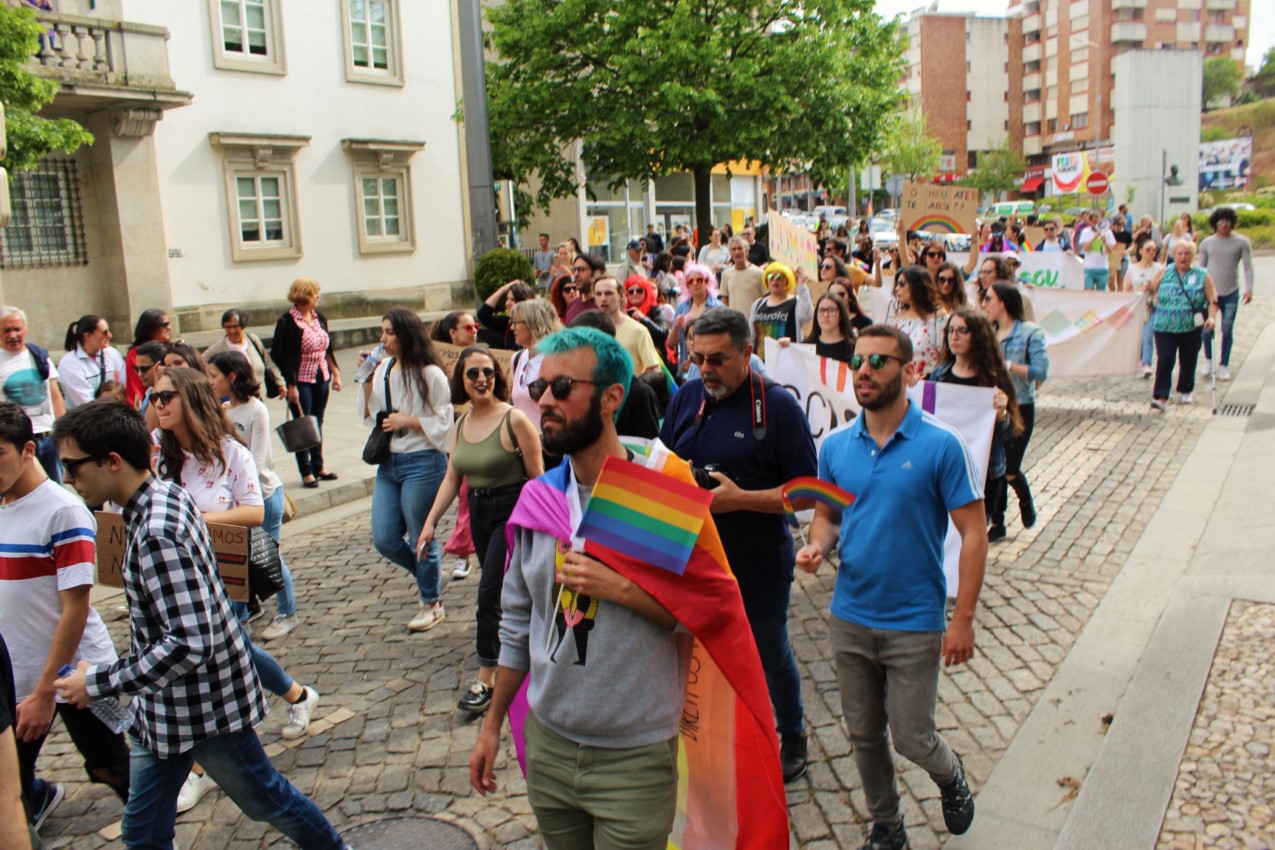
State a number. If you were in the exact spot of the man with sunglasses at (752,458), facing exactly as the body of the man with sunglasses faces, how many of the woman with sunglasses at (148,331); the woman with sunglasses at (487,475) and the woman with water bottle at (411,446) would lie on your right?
3

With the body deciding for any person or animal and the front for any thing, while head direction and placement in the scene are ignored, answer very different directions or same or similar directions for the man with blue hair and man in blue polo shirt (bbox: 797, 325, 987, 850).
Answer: same or similar directions

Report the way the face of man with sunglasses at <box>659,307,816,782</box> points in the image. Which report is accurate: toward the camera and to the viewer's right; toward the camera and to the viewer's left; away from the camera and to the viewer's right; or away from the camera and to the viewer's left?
toward the camera and to the viewer's left

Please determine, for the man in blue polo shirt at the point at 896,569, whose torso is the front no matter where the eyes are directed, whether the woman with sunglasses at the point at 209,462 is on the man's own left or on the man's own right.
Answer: on the man's own right

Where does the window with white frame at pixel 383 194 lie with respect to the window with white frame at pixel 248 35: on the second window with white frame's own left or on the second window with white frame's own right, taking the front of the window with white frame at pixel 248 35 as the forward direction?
on the second window with white frame's own left

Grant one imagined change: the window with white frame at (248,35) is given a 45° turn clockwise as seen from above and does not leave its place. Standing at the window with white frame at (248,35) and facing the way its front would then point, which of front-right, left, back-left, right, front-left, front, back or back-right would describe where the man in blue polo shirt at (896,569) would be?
front

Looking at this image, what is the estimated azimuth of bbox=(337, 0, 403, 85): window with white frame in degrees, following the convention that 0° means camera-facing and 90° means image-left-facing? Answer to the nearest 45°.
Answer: approximately 315°

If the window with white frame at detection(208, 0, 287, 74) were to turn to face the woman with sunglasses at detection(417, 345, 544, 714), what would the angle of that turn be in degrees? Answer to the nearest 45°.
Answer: approximately 45° to its right

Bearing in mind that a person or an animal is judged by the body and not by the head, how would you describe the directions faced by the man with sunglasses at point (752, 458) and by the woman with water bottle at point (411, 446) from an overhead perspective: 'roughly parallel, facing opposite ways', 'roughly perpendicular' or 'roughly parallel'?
roughly parallel

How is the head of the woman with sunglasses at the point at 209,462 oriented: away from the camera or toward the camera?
toward the camera

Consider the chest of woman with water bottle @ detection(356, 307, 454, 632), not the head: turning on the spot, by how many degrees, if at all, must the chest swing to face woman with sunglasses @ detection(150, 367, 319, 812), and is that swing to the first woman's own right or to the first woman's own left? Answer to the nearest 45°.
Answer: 0° — they already face them

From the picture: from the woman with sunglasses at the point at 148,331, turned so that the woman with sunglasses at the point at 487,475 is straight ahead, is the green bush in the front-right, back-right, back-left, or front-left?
back-left

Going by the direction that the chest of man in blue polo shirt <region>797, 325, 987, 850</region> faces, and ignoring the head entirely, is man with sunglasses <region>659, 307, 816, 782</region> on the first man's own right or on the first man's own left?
on the first man's own right

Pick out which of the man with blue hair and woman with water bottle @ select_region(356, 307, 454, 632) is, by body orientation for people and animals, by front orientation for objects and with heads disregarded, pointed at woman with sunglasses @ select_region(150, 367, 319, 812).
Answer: woman with water bottle @ select_region(356, 307, 454, 632)

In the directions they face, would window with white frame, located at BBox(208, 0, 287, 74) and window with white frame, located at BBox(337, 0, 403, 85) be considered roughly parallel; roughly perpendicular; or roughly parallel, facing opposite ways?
roughly parallel

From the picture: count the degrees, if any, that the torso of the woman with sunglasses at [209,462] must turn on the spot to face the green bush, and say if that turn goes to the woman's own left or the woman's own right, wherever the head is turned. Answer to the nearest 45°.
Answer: approximately 180°
